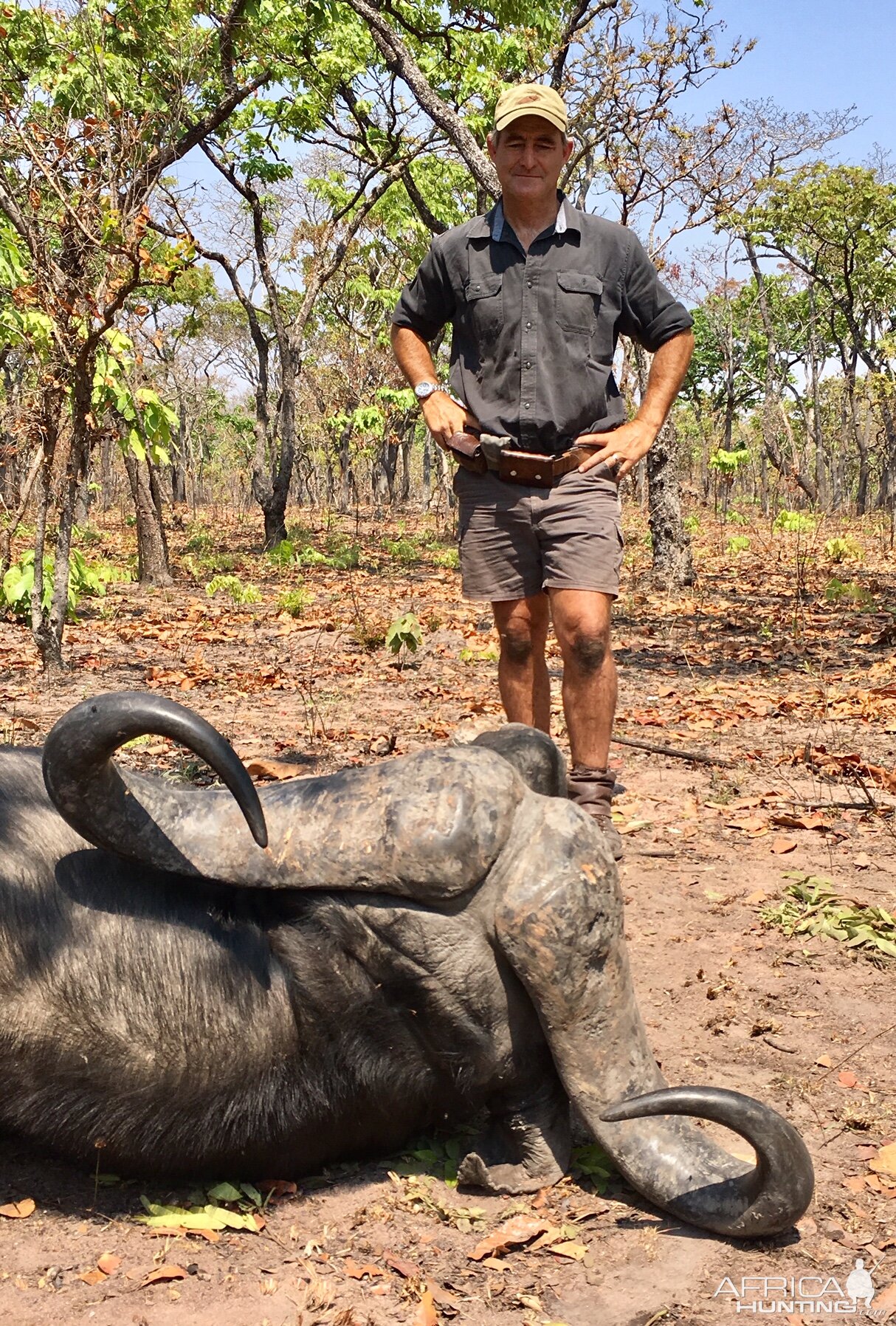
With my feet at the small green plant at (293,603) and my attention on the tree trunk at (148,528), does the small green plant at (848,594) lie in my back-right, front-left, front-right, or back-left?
back-right

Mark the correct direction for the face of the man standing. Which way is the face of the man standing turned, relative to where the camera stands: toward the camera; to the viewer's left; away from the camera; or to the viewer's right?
toward the camera

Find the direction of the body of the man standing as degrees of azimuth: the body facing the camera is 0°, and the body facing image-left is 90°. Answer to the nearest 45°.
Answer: approximately 0°

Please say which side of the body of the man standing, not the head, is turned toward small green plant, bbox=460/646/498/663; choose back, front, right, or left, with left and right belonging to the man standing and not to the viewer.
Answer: back

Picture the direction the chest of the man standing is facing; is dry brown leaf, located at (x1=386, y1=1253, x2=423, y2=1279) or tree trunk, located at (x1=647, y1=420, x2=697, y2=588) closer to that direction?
the dry brown leaf

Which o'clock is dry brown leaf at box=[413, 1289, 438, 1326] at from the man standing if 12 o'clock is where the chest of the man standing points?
The dry brown leaf is roughly at 12 o'clock from the man standing.

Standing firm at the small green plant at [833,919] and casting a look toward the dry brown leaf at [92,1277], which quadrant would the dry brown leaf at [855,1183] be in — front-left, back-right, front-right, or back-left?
front-left

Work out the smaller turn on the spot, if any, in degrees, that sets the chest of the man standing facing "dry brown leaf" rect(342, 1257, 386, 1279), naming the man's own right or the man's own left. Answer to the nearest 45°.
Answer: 0° — they already face it

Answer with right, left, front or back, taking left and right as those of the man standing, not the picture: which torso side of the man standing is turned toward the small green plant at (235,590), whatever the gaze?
back

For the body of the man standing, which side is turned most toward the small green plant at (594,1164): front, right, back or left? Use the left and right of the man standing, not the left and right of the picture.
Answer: front

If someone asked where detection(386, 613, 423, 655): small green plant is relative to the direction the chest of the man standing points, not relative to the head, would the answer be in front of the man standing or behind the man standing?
behind

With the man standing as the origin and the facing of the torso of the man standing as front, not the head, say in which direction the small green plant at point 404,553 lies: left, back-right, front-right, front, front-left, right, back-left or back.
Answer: back

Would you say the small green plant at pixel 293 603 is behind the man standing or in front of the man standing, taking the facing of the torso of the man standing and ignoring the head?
behind

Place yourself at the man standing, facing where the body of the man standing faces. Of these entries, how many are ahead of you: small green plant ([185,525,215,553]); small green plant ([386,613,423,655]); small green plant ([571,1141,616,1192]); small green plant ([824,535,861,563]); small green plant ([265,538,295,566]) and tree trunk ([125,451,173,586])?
1

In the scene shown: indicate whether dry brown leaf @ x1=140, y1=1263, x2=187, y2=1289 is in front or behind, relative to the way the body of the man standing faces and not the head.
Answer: in front

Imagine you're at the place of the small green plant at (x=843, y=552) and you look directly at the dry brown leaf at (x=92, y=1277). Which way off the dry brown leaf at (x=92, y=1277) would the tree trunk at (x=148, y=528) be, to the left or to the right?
right

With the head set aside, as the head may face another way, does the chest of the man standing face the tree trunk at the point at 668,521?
no

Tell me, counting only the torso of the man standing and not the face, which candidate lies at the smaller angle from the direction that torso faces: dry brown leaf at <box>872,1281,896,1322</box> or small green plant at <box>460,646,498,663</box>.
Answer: the dry brown leaf

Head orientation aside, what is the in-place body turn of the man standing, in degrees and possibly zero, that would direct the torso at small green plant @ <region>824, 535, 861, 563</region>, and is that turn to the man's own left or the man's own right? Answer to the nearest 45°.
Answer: approximately 180°

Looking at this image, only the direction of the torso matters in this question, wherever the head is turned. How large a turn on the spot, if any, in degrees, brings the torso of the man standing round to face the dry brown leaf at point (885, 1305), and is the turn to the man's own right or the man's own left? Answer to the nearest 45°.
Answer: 0° — they already face it
